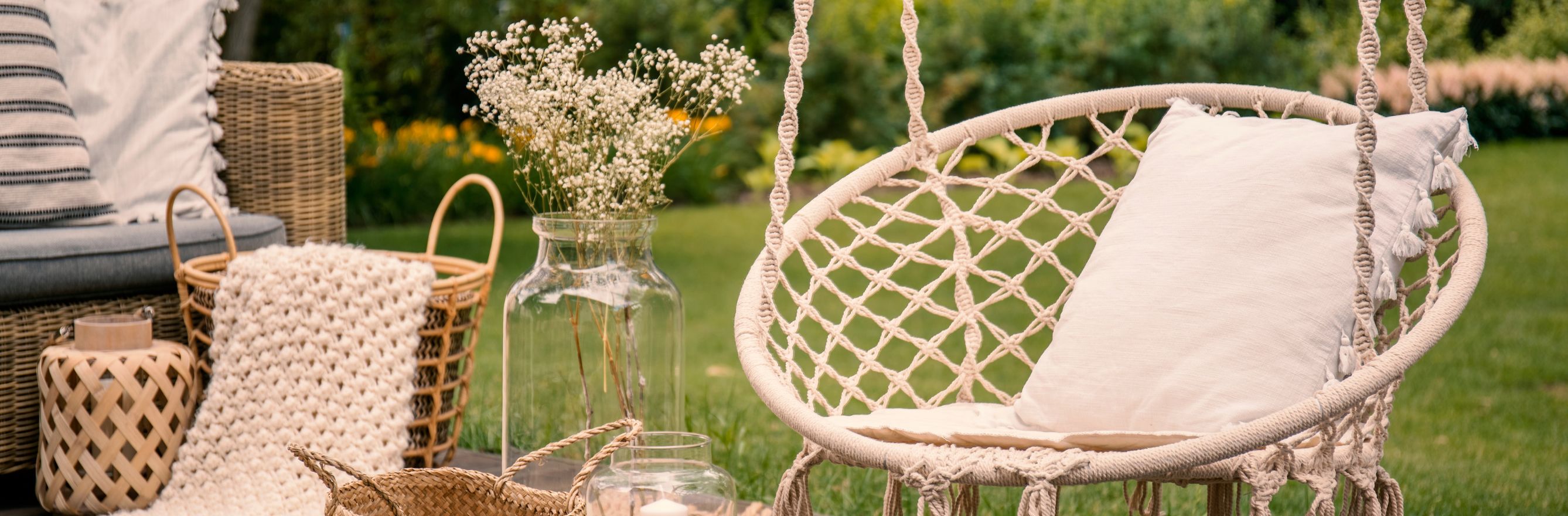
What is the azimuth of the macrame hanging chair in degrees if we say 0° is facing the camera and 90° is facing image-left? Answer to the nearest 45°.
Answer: approximately 45°

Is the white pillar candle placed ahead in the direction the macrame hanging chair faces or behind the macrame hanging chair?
ahead

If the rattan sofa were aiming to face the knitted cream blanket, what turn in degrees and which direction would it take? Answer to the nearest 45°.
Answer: approximately 45° to its right

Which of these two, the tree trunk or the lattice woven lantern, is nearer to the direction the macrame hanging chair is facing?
the lattice woven lantern

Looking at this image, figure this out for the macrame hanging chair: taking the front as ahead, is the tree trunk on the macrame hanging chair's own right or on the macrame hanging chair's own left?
on the macrame hanging chair's own right

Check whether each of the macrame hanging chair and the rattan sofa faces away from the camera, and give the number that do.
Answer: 0

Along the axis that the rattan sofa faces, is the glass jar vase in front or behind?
in front

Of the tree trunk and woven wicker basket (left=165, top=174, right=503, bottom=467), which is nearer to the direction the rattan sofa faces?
the woven wicker basket

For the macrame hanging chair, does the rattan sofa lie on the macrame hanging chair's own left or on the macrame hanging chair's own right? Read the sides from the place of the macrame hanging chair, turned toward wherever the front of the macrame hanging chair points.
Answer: on the macrame hanging chair's own right

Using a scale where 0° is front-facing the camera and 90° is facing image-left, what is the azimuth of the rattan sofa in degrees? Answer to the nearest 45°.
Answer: approximately 315°

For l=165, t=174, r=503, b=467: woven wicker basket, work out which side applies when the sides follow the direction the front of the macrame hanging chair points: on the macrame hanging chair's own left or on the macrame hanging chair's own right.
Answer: on the macrame hanging chair's own right
